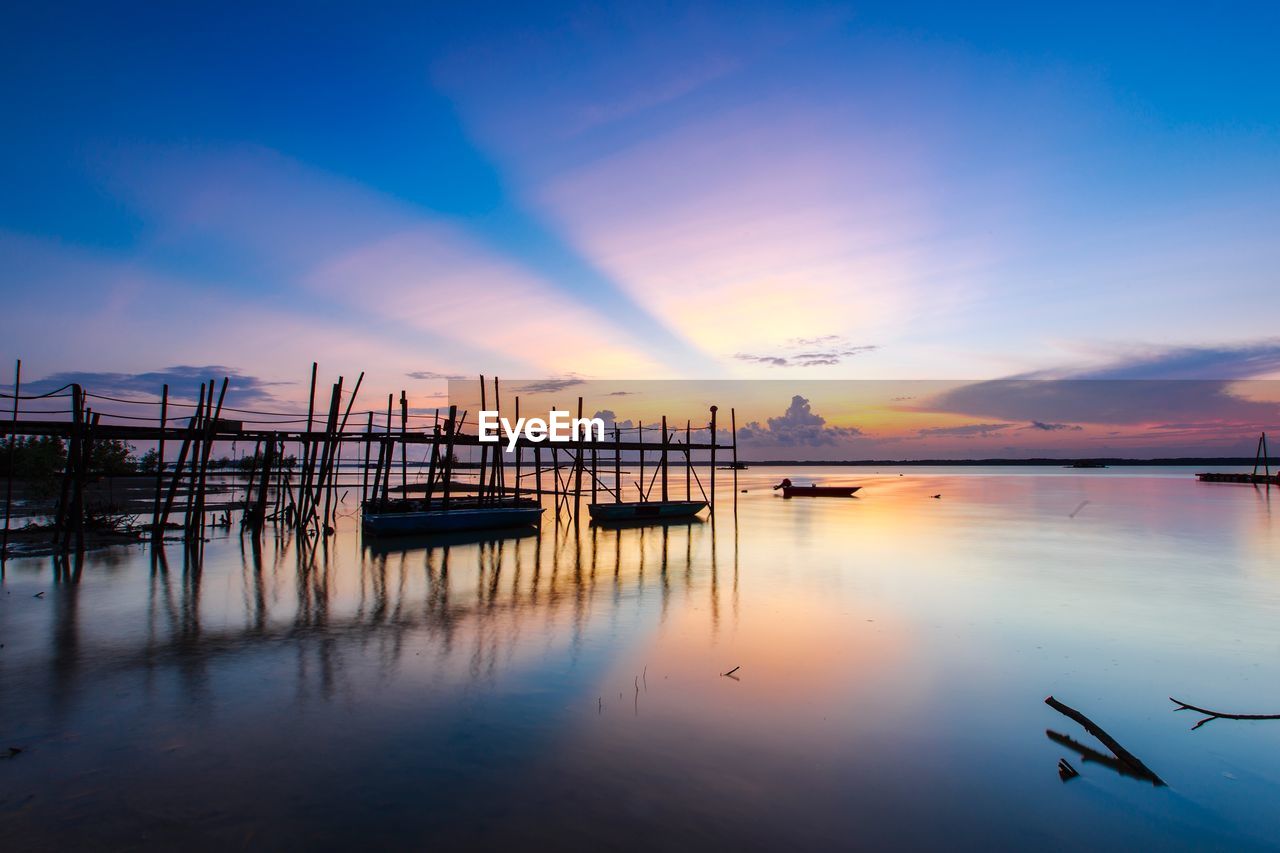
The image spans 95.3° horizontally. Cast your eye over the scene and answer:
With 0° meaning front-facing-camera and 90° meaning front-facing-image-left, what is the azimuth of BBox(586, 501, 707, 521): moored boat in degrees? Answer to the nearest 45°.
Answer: approximately 270°

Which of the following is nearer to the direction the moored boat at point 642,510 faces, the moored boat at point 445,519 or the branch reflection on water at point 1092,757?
the branch reflection on water

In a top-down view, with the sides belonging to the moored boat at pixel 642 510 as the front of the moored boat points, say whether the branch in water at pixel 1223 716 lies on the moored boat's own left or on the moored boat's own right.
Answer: on the moored boat's own right

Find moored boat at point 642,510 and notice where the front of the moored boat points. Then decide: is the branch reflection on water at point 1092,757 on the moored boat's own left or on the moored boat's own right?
on the moored boat's own right

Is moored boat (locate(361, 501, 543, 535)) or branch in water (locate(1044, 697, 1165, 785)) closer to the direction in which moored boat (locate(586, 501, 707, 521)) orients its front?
the branch in water

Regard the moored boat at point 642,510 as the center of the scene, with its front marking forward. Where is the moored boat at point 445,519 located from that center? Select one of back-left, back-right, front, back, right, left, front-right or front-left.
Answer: back-right

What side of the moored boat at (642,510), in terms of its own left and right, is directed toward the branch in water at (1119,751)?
right
